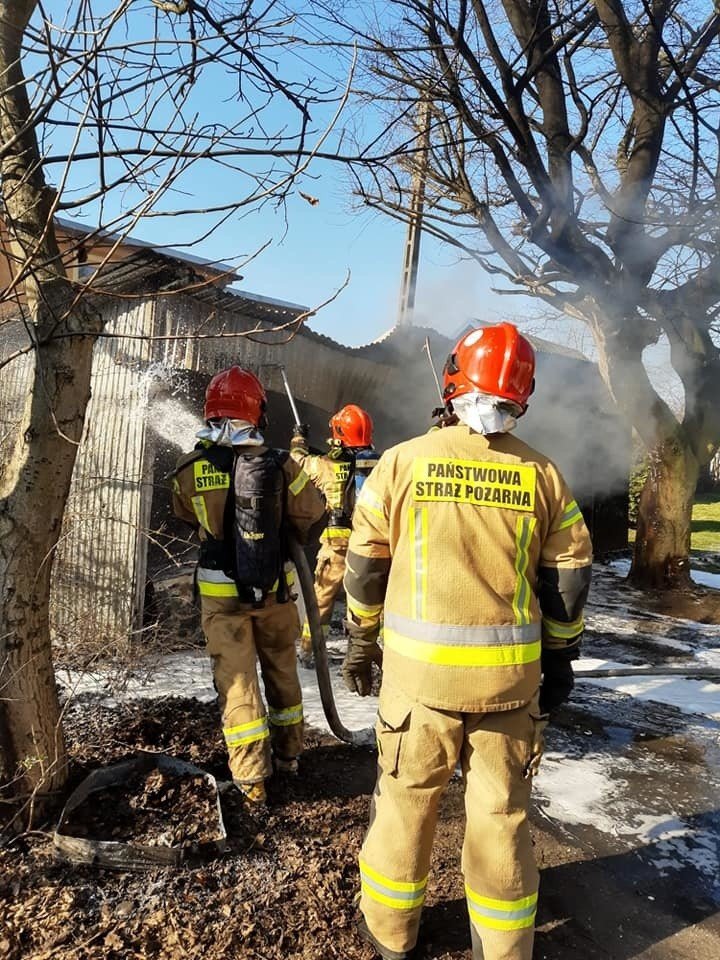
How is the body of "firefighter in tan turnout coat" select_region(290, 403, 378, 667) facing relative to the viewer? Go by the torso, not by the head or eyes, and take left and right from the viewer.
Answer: facing away from the viewer and to the left of the viewer

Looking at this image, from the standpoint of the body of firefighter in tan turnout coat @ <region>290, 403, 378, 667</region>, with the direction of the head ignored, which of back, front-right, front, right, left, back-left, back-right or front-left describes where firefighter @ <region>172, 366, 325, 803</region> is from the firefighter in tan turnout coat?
back-left

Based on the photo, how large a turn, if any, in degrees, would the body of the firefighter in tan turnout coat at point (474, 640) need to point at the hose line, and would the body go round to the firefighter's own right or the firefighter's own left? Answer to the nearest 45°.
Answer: approximately 45° to the firefighter's own left

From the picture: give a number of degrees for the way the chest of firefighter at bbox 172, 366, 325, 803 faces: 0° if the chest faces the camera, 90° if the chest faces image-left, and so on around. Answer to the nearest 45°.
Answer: approximately 180°

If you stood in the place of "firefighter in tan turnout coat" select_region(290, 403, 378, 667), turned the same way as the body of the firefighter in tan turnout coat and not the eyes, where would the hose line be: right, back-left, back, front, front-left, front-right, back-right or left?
back-left

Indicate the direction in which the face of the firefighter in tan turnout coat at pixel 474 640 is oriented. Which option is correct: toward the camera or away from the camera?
away from the camera

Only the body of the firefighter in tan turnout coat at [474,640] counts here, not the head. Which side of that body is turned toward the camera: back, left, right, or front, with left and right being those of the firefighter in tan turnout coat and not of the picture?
back

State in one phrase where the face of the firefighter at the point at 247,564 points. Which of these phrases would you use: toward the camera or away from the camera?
away from the camera

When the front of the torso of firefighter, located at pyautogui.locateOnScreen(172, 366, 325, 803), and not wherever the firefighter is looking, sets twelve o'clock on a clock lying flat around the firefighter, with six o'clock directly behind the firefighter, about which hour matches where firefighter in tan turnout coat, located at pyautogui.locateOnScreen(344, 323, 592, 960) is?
The firefighter in tan turnout coat is roughly at 5 o'clock from the firefighter.

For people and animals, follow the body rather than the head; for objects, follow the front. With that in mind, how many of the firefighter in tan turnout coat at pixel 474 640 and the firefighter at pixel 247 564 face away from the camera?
2

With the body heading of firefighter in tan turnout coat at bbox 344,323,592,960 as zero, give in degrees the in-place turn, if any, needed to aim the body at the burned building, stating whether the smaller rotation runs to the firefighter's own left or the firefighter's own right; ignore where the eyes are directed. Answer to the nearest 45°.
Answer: approximately 45° to the firefighter's own left
